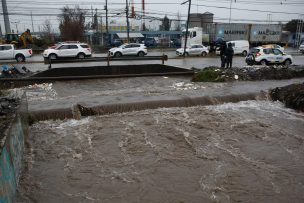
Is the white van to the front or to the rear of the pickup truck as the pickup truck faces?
to the rear

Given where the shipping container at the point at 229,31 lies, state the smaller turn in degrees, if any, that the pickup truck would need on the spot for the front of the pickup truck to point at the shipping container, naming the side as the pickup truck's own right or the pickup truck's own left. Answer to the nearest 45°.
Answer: approximately 180°

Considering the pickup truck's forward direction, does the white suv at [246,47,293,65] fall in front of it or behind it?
behind

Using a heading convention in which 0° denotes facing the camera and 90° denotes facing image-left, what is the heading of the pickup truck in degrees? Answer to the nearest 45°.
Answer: approximately 90°

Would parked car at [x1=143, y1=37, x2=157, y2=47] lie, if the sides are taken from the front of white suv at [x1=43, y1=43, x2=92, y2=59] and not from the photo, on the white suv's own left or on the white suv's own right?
on the white suv's own right

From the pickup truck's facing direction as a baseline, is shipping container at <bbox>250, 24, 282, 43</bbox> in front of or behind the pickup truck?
behind

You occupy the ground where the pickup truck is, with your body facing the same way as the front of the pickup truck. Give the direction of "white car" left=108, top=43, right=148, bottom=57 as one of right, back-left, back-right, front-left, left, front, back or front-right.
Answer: back

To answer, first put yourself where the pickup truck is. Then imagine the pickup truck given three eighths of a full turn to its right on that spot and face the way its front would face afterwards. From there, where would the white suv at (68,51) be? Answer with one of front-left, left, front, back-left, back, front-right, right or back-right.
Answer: front-right

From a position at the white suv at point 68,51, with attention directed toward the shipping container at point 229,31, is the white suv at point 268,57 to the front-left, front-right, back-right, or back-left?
front-right

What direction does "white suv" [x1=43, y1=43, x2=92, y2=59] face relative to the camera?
to the viewer's left

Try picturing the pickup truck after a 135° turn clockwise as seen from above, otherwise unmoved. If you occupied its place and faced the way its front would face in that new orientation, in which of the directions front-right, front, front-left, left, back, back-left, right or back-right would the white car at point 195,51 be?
front-right

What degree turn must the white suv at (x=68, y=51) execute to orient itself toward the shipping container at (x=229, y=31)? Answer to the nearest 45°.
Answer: approximately 135° to its right
